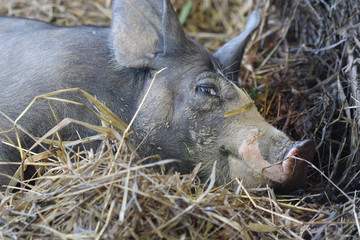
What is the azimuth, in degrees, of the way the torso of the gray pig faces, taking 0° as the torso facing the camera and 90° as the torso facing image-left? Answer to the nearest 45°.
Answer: approximately 270°
